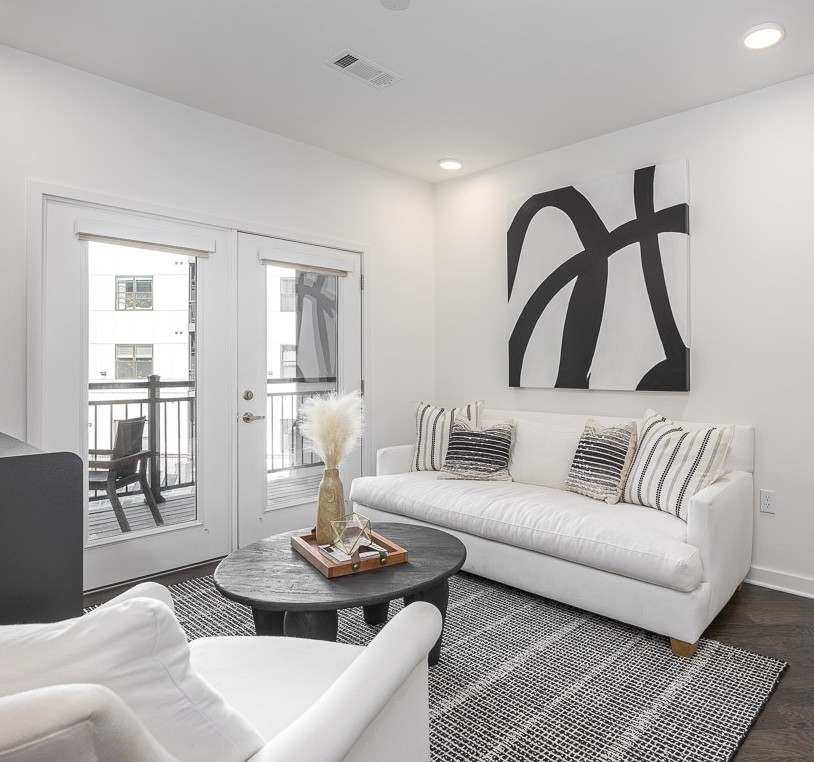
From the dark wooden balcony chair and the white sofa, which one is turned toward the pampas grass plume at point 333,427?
the white sofa

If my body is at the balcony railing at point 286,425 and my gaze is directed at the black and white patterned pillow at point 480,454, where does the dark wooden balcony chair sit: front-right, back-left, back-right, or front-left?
back-right

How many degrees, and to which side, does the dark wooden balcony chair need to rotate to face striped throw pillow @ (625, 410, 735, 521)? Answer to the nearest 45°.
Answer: approximately 180°

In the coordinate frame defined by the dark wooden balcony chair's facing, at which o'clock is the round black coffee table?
The round black coffee table is roughly at 7 o'clock from the dark wooden balcony chair.

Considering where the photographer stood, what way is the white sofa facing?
facing the viewer and to the left of the viewer

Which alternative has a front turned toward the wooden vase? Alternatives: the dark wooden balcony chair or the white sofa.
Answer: the white sofa

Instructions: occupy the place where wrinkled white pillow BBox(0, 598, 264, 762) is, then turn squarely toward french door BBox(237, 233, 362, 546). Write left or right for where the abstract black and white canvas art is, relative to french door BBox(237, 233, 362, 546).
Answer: right

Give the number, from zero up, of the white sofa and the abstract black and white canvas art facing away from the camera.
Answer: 0

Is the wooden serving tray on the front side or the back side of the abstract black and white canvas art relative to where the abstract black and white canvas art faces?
on the front side
